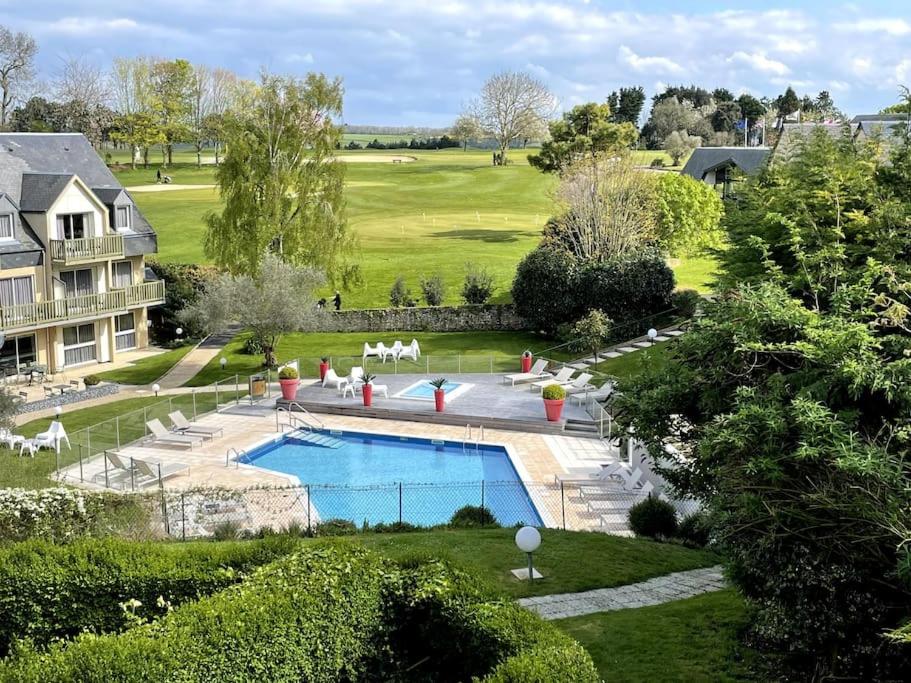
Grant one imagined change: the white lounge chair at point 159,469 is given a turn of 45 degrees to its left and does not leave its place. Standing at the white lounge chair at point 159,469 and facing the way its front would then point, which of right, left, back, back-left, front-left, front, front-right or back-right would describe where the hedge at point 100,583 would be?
back-right

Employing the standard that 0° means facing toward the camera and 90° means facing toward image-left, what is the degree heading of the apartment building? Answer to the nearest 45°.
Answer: approximately 315°

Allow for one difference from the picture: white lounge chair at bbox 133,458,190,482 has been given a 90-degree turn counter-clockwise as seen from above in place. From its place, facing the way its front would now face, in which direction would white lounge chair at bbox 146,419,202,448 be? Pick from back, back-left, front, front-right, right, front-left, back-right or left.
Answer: front

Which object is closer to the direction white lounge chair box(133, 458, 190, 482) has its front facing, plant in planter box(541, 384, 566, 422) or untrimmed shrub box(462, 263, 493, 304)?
the plant in planter

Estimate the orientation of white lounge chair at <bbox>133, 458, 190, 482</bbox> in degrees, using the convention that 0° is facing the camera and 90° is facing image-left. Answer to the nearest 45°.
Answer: approximately 270°

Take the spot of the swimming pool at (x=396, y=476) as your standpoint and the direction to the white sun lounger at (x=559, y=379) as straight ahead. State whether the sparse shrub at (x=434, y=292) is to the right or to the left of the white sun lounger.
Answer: left

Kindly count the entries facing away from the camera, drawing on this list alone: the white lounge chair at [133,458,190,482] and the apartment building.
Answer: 0

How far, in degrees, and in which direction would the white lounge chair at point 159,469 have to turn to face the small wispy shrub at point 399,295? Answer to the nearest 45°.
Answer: approximately 45° to its left

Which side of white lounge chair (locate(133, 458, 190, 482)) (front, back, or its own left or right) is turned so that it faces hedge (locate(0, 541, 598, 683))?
right

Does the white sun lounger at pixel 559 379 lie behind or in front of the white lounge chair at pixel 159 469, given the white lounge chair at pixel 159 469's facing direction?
in front

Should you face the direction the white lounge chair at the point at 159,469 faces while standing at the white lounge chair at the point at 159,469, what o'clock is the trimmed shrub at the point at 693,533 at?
The trimmed shrub is roughly at 1 o'clock from the white lounge chair.
